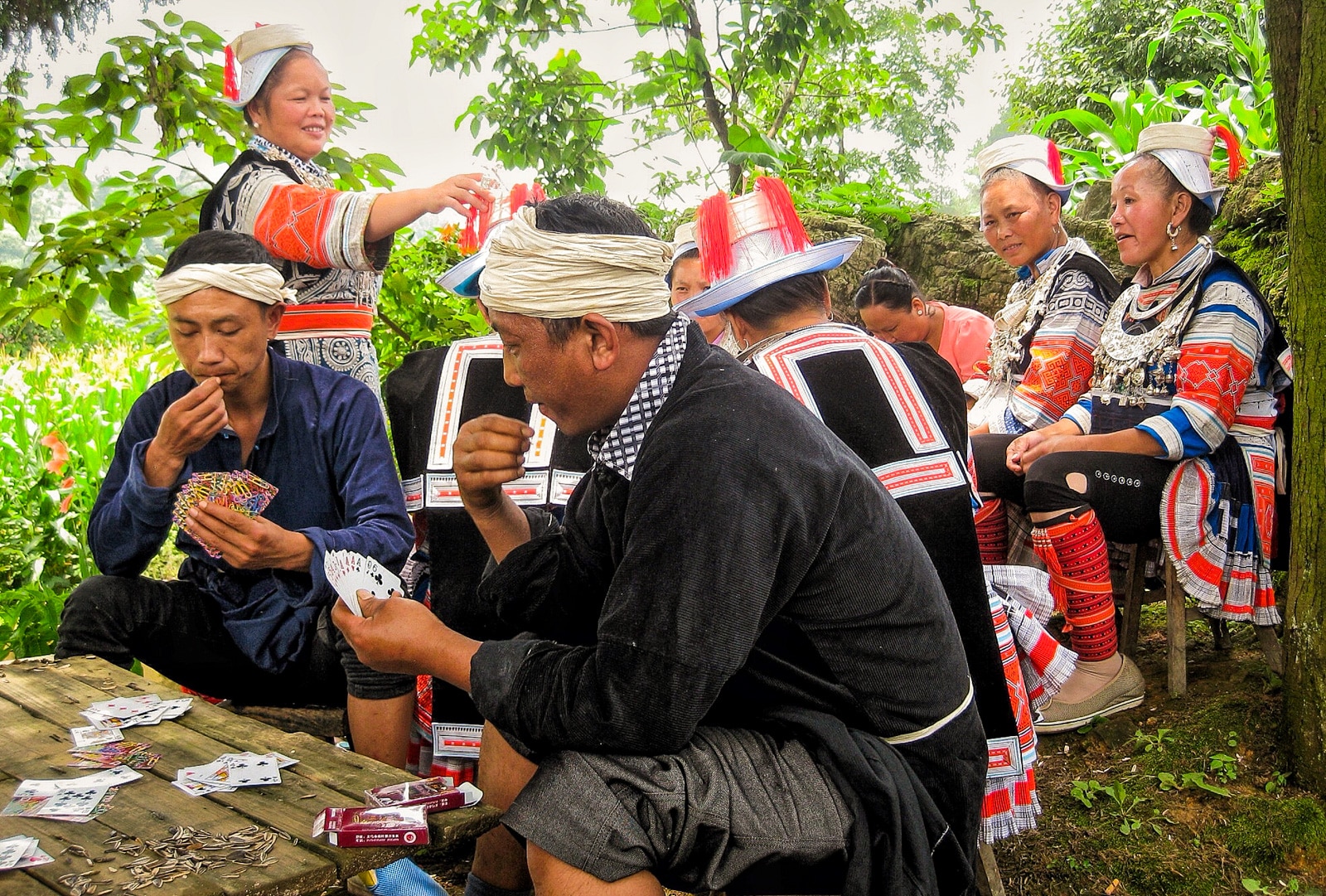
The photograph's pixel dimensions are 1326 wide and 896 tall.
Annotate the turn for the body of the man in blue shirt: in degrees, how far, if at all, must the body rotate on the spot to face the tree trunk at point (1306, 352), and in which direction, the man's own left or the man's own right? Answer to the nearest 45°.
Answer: approximately 90° to the man's own left

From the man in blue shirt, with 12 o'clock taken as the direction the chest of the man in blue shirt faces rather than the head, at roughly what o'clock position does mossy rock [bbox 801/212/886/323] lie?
The mossy rock is roughly at 8 o'clock from the man in blue shirt.

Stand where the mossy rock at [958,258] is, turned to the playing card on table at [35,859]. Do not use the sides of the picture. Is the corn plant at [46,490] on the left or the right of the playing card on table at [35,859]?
right

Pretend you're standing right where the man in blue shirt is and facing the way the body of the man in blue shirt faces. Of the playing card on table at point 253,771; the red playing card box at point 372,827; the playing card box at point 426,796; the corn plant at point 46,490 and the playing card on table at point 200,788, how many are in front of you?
4

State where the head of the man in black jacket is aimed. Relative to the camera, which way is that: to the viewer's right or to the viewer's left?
to the viewer's left

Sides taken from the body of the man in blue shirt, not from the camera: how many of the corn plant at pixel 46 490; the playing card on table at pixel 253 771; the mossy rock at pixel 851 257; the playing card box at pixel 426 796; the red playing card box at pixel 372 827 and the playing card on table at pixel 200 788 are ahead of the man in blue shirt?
4

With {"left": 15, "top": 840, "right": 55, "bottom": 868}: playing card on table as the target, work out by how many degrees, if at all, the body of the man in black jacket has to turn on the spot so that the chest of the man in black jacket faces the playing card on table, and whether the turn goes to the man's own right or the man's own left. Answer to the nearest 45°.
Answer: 0° — they already face it

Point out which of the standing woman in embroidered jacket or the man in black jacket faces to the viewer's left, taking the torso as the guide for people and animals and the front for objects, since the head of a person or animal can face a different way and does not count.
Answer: the man in black jacket

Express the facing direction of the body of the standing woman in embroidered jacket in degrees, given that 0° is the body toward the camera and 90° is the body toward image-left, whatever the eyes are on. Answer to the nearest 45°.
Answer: approximately 315°

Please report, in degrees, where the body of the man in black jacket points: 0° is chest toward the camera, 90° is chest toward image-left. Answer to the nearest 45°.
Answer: approximately 90°

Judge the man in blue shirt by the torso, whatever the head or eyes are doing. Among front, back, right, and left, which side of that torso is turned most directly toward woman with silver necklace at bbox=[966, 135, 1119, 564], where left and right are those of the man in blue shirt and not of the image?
left
